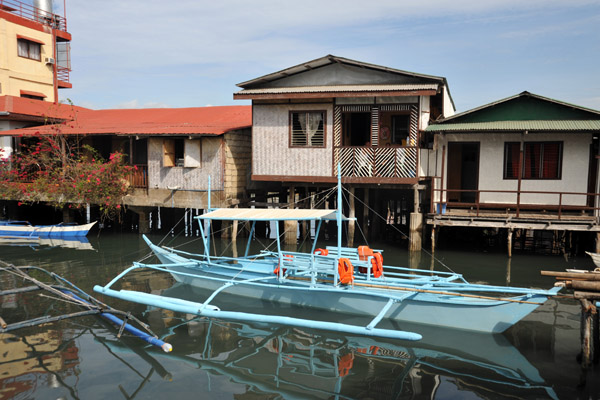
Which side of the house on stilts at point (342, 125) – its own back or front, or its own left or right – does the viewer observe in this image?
front

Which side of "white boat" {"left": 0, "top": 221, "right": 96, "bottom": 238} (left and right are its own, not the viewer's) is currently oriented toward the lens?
right

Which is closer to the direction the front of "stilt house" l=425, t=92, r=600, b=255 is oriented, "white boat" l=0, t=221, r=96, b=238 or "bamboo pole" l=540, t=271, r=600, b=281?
the bamboo pole

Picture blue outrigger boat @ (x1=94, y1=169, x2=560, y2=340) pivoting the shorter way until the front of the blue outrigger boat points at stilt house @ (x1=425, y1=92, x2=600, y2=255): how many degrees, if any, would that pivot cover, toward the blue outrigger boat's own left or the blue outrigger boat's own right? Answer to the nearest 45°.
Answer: approximately 90° to the blue outrigger boat's own left

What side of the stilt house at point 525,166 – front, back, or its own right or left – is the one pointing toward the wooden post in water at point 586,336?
front

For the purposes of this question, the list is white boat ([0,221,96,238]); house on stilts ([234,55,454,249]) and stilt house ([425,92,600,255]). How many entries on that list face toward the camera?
2

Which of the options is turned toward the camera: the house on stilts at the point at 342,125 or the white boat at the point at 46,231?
the house on stilts

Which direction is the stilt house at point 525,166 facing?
toward the camera

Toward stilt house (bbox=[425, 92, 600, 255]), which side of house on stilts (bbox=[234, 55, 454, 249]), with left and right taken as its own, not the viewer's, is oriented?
left

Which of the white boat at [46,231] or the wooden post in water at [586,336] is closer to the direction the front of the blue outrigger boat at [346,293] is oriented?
the wooden post in water
